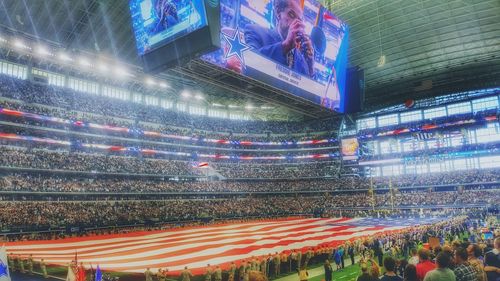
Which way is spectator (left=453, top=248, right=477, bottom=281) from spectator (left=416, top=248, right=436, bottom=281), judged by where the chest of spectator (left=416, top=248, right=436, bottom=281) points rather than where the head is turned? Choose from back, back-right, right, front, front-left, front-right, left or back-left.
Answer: back-right

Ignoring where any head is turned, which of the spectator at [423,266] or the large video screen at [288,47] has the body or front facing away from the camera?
the spectator

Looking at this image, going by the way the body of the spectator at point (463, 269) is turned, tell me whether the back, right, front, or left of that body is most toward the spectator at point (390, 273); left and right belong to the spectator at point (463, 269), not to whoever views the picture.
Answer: left

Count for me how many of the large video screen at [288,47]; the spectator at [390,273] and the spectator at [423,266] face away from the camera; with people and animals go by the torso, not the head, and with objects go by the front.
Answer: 2

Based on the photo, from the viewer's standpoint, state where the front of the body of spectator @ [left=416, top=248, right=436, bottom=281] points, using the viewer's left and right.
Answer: facing away from the viewer

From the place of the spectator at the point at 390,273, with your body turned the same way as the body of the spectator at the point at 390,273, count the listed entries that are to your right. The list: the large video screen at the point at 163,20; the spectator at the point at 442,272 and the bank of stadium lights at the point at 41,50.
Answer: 1

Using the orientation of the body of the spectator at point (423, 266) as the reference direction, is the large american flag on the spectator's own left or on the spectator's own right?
on the spectator's own left

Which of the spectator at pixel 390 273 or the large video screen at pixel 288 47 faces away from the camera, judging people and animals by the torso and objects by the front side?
the spectator

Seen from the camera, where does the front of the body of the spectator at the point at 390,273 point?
away from the camera

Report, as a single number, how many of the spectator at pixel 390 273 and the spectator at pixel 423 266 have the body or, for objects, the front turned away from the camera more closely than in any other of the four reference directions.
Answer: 2

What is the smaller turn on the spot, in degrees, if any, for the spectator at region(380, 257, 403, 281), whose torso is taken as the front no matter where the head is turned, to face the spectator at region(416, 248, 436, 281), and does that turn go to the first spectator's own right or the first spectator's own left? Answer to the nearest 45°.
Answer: approximately 45° to the first spectator's own right

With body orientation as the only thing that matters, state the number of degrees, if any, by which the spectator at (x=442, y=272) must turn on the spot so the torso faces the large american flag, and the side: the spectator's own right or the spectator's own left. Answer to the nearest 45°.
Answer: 0° — they already face it
